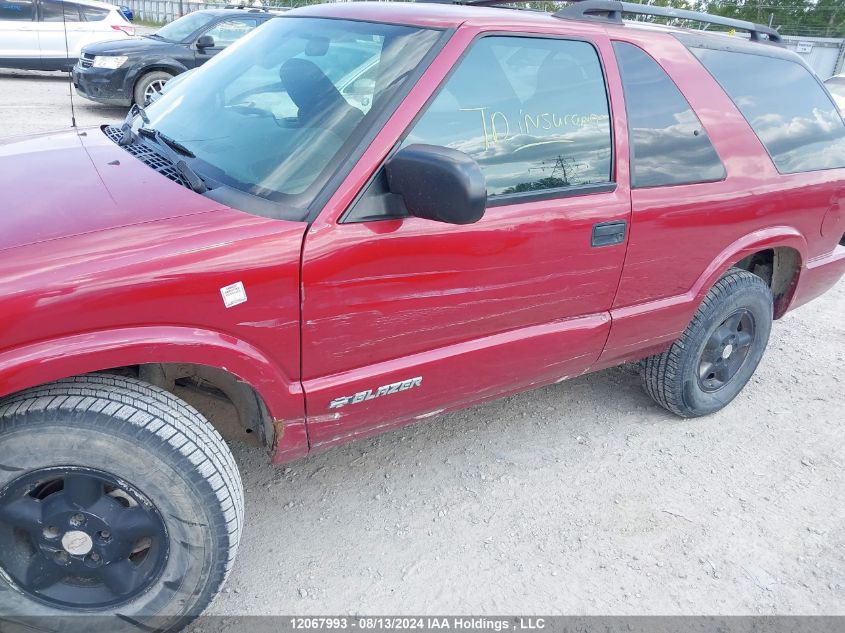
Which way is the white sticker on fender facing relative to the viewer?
toward the camera

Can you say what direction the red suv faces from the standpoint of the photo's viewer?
facing the viewer and to the left of the viewer
